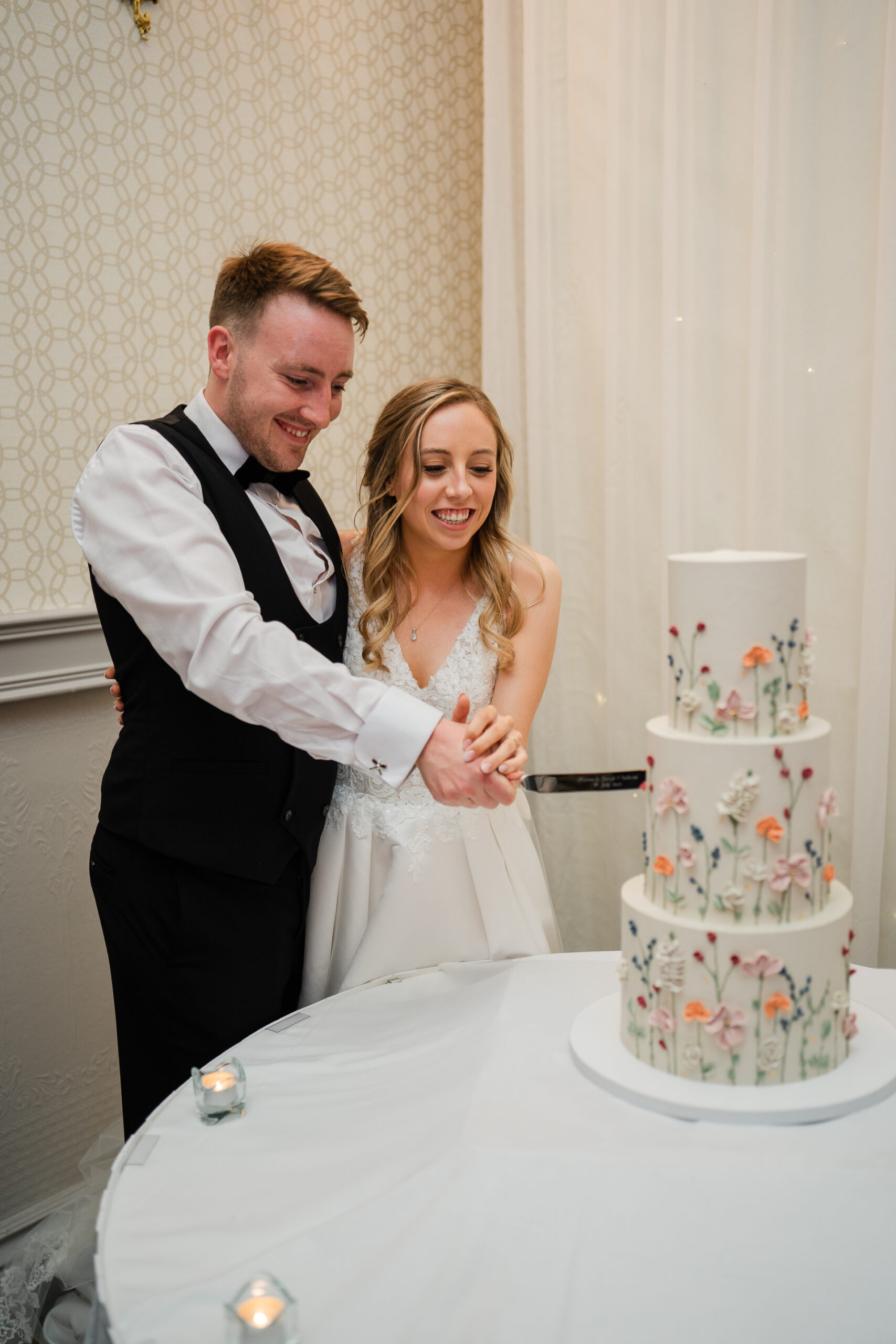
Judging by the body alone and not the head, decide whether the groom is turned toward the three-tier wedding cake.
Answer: yes

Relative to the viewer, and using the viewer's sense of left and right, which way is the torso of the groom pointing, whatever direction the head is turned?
facing the viewer and to the right of the viewer

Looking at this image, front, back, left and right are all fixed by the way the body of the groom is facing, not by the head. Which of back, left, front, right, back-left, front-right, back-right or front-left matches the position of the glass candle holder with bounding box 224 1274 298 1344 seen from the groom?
front-right

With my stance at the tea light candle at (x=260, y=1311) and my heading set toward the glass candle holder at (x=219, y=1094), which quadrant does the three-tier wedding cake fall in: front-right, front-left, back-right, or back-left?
front-right

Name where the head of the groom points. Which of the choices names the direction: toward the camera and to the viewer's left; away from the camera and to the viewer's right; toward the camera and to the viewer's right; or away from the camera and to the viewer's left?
toward the camera and to the viewer's right

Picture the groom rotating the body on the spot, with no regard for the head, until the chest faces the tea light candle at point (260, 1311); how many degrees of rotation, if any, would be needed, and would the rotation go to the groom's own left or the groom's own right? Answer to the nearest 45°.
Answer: approximately 45° to the groom's own right
